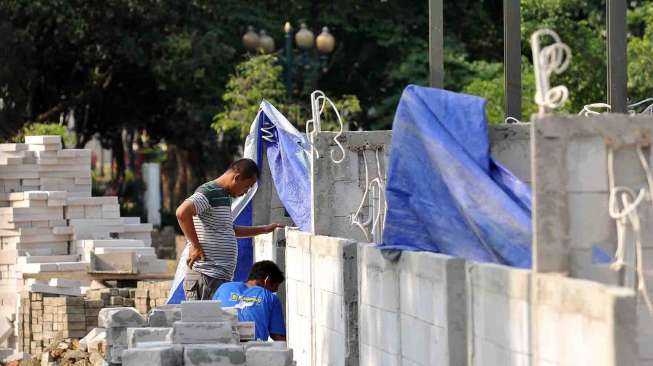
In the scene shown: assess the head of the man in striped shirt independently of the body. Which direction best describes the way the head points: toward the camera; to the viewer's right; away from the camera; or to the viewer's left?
to the viewer's right

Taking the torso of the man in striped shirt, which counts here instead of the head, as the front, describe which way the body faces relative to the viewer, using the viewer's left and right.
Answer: facing to the right of the viewer

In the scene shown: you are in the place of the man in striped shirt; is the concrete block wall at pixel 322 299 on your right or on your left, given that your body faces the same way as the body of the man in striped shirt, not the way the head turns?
on your right

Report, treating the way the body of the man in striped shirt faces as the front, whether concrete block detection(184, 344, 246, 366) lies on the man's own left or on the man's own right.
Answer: on the man's own right

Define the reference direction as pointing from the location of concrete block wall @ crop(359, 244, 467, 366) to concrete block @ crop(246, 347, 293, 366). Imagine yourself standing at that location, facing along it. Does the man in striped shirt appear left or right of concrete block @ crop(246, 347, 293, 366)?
right
